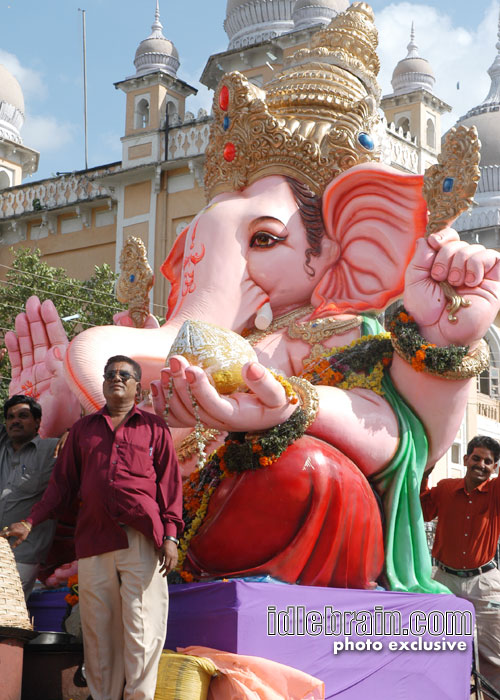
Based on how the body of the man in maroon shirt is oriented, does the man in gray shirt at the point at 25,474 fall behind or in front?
behind

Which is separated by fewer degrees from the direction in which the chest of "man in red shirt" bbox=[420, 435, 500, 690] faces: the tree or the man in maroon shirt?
the man in maroon shirt

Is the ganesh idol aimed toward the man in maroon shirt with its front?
yes

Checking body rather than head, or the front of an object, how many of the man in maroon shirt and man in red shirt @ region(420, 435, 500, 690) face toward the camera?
2

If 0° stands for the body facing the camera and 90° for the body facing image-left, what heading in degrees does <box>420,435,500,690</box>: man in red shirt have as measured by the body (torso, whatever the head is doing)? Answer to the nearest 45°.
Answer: approximately 0°

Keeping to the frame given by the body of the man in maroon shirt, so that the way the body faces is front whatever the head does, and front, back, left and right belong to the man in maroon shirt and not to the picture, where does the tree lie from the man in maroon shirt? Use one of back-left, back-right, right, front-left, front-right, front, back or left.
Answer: back

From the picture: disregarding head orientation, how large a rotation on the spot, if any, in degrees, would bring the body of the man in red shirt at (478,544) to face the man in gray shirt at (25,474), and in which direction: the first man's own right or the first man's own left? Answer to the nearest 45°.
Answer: approximately 45° to the first man's own right

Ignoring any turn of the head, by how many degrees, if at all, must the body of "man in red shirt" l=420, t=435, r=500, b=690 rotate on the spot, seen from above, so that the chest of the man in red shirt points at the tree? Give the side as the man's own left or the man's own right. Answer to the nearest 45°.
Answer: approximately 135° to the man's own right

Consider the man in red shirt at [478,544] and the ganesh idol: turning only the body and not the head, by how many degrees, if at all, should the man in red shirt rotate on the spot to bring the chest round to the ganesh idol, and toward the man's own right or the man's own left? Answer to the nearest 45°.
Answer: approximately 45° to the man's own right

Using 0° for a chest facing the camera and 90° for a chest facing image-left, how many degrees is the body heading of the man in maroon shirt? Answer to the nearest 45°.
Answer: approximately 0°

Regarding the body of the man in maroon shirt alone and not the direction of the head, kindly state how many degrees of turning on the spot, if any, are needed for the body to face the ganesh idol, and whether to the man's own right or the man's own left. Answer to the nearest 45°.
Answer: approximately 135° to the man's own left

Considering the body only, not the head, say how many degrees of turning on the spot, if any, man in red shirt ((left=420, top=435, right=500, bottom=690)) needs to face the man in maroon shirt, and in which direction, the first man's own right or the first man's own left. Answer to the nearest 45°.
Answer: approximately 45° to the first man's own right
